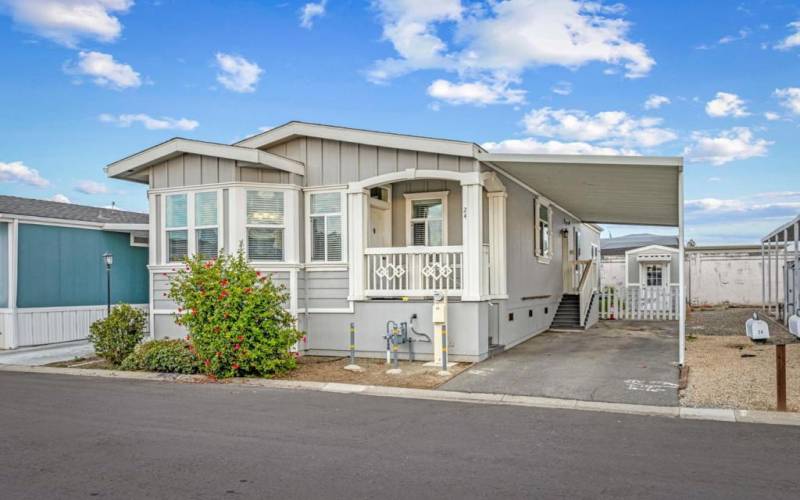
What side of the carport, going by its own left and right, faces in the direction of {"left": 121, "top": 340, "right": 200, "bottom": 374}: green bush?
right

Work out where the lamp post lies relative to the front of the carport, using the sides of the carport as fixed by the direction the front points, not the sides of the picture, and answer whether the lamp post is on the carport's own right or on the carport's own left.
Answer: on the carport's own right

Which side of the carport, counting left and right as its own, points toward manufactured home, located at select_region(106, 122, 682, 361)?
right

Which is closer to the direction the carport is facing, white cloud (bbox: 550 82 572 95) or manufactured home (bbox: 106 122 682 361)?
the manufactured home

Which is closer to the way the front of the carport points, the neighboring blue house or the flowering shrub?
the flowering shrub

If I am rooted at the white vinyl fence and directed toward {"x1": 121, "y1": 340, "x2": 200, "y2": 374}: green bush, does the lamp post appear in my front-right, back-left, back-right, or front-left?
front-right

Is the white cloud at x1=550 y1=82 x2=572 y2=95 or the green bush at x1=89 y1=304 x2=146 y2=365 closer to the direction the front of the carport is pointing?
the green bush

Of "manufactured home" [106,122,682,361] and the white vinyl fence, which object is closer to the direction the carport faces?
the manufactured home

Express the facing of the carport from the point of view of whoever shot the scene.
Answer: facing the viewer
